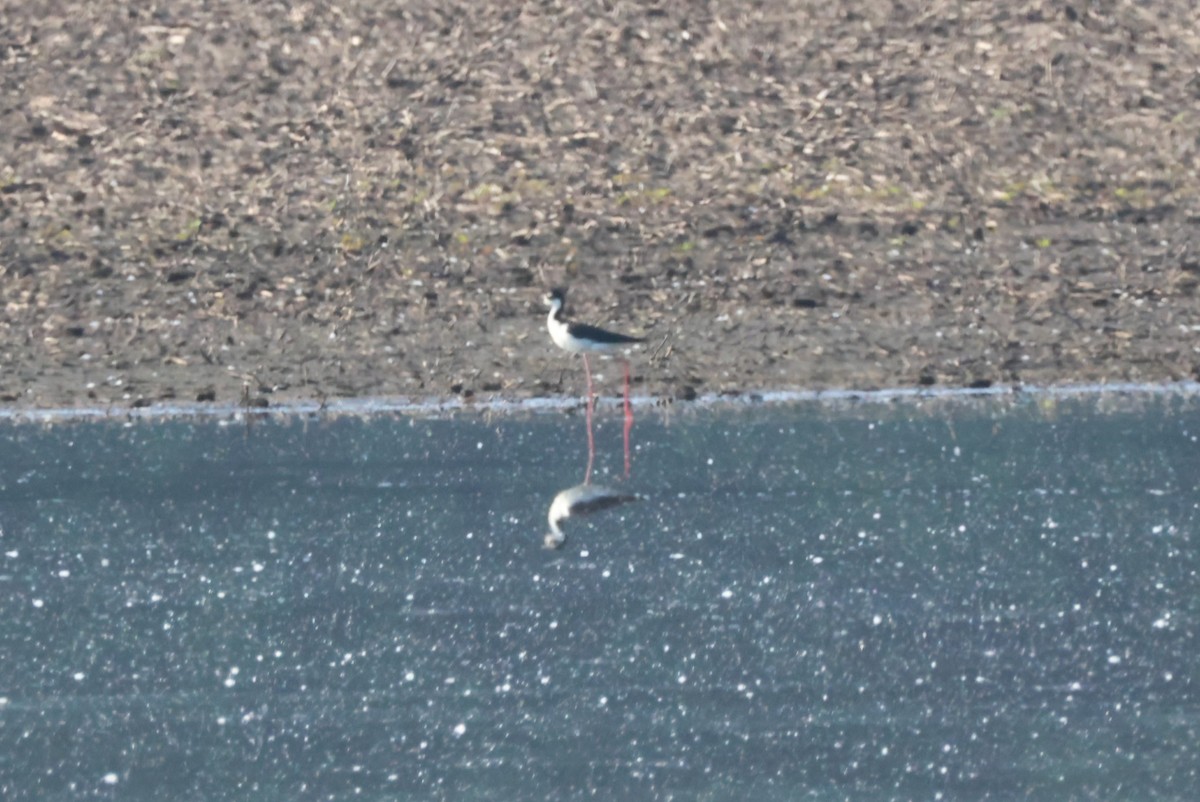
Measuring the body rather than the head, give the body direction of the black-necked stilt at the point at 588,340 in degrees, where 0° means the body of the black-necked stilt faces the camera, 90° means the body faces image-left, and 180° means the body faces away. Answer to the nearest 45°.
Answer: approximately 90°
